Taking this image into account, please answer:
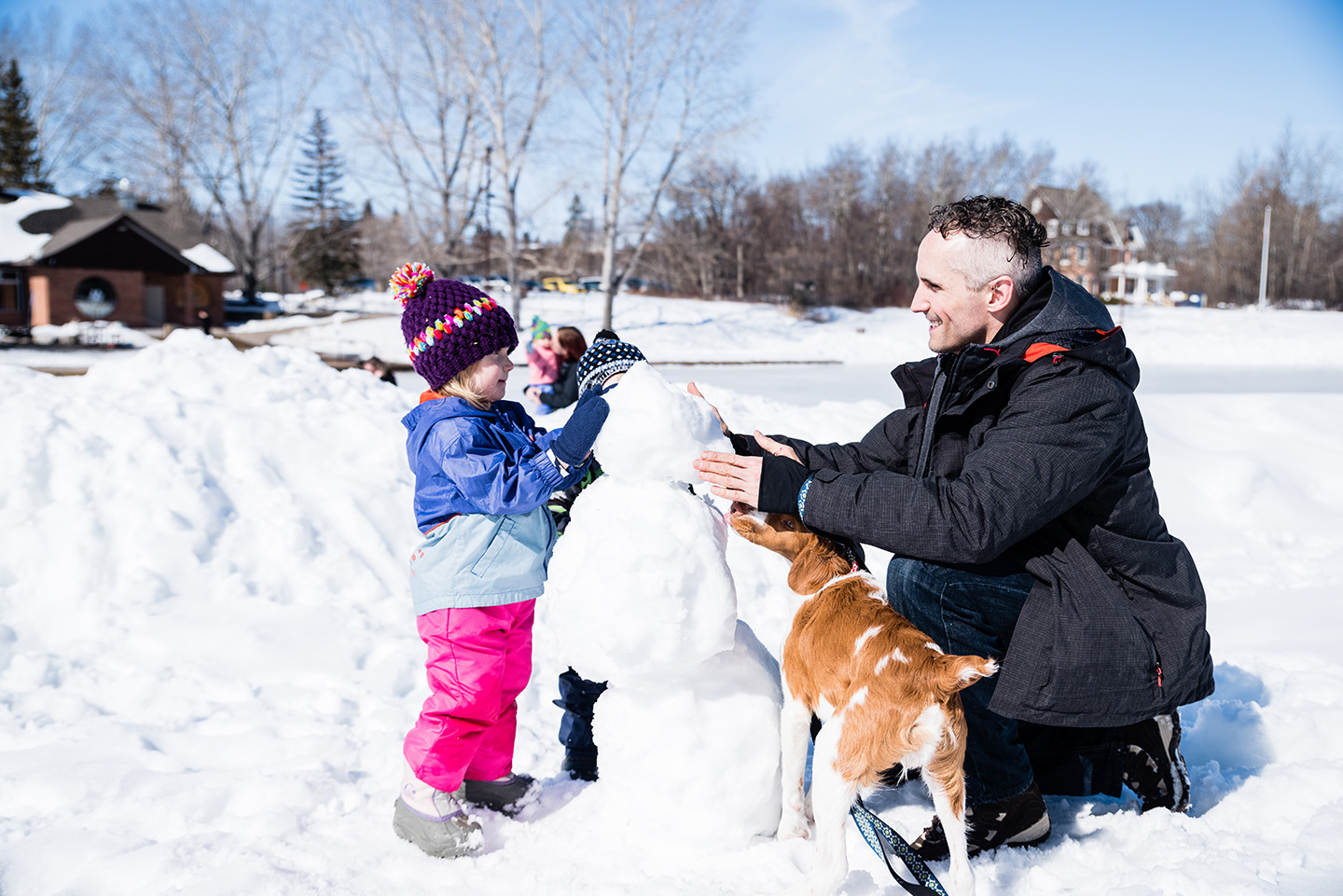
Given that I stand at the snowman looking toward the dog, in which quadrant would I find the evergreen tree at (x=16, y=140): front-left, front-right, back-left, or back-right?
back-left

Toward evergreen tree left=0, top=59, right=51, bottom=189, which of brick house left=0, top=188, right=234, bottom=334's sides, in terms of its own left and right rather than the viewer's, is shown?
back

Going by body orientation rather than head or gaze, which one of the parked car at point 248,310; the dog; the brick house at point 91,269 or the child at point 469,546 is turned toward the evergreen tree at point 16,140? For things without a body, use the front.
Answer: the dog

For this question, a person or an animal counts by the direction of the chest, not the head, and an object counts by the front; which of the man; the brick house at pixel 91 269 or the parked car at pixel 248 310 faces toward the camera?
the brick house

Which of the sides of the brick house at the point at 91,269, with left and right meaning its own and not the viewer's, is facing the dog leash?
front

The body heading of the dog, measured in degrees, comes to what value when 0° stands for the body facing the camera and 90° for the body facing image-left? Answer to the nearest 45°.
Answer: approximately 135°

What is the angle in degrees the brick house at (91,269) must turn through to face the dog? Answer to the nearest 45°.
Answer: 0° — it already faces it

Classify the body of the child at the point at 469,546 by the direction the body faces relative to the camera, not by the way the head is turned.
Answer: to the viewer's right

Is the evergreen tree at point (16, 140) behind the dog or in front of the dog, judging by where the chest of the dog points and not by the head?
in front

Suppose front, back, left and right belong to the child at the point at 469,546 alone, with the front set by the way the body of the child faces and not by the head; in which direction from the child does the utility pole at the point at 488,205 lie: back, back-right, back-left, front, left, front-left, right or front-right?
left

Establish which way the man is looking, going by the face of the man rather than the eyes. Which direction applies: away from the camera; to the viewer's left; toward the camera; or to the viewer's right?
to the viewer's left

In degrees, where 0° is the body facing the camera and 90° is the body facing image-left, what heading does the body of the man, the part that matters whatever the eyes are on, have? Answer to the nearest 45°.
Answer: approximately 90°

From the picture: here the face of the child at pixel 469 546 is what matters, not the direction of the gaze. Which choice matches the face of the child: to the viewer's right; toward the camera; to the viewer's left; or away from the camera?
to the viewer's right

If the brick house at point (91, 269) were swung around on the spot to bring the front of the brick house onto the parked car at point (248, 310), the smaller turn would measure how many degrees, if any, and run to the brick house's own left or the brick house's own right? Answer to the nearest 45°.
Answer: approximately 135° to the brick house's own left
